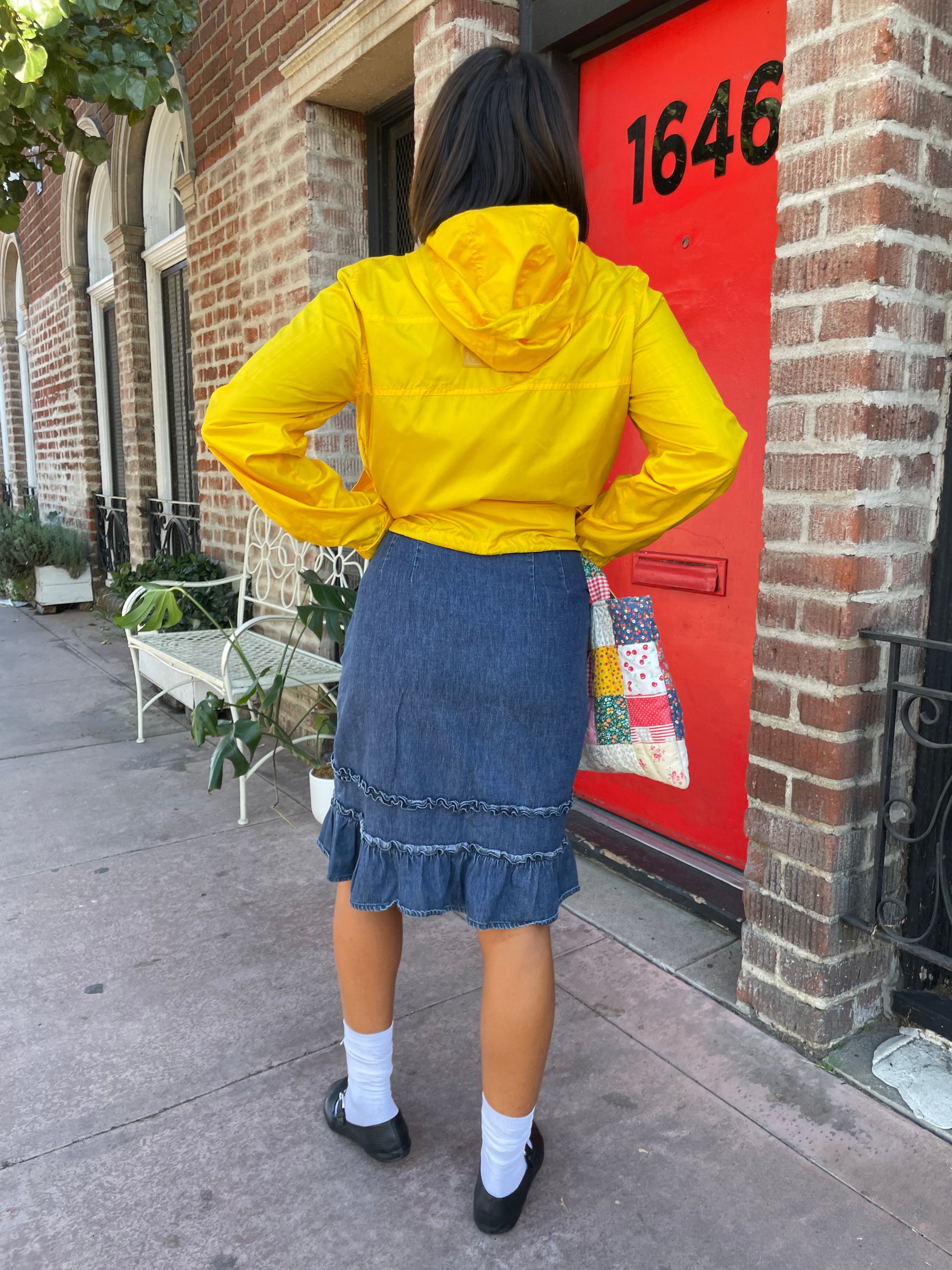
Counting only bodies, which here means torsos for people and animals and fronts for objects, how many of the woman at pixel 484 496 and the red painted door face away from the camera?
1

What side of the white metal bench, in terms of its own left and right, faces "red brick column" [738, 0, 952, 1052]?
left

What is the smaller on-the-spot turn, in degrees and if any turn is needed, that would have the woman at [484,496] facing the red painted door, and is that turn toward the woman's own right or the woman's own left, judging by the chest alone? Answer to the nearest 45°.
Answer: approximately 45° to the woman's own right

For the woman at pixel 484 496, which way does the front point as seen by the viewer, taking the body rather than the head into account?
away from the camera

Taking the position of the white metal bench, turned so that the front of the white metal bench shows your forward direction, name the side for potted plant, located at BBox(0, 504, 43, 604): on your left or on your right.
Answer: on your right

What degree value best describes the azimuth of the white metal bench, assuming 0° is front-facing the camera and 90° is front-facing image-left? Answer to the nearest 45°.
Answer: approximately 45°

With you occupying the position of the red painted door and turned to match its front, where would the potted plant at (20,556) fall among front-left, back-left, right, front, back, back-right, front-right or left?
right

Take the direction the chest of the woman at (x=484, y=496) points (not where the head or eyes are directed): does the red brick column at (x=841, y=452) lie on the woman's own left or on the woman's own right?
on the woman's own right

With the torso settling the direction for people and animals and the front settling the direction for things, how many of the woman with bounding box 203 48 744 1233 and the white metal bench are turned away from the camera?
1

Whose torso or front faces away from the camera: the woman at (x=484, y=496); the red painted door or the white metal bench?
the woman

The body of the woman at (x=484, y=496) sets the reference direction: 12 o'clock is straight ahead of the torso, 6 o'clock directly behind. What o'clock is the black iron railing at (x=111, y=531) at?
The black iron railing is roughly at 11 o'clock from the woman.

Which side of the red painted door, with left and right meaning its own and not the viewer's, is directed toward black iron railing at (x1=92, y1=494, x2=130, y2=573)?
right

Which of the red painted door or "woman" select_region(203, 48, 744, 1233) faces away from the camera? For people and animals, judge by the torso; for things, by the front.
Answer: the woman

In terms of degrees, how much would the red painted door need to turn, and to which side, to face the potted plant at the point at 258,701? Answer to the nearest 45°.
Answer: approximately 45° to its right

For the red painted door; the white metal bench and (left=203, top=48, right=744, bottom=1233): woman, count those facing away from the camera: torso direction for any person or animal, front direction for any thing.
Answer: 1

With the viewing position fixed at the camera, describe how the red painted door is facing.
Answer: facing the viewer and to the left of the viewer

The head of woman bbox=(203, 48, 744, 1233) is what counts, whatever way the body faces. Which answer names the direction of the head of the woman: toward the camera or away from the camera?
away from the camera
